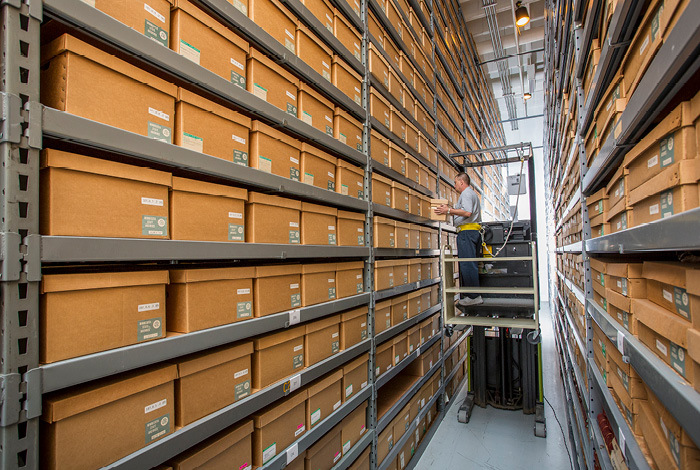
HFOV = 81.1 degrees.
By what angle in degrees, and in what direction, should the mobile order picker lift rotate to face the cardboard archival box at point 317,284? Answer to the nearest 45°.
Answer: approximately 45° to its right

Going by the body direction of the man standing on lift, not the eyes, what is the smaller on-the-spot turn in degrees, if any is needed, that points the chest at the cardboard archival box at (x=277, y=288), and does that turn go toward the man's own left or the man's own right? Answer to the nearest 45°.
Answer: approximately 90° to the man's own left

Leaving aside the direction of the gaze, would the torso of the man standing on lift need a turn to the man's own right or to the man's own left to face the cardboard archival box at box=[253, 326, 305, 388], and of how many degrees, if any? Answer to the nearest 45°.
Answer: approximately 90° to the man's own left

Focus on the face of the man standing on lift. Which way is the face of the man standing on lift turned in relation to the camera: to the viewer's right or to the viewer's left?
to the viewer's left

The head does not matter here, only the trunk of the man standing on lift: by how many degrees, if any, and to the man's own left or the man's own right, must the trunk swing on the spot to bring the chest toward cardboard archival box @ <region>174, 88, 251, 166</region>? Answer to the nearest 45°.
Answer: approximately 90° to the man's own left

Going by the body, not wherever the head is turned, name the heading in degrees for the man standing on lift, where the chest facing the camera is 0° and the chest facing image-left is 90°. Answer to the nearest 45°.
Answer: approximately 90°

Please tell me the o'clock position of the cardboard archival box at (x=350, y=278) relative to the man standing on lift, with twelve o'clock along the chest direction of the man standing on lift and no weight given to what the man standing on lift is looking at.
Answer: The cardboard archival box is roughly at 10 o'clock from the man standing on lift.

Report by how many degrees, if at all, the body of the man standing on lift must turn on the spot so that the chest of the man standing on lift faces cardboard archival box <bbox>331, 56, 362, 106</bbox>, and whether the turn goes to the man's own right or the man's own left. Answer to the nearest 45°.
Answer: approximately 45° to the man's own left

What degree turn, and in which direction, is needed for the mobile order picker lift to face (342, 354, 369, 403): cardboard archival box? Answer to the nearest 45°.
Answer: approximately 45° to its right
